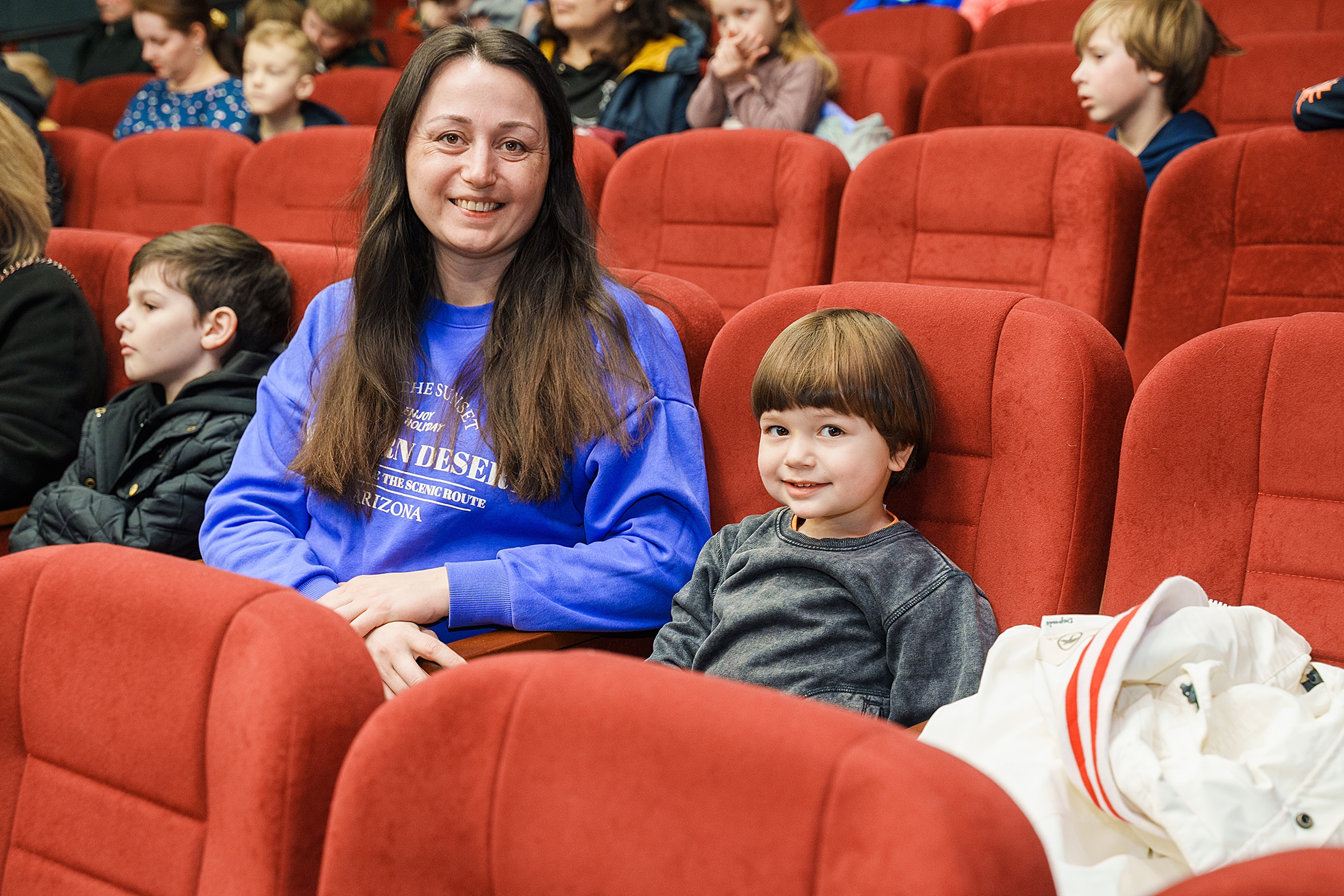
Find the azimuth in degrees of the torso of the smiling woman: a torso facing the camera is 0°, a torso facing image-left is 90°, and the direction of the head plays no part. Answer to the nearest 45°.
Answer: approximately 0°

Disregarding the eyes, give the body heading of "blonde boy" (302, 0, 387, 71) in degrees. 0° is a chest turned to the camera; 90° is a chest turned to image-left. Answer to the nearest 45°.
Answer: approximately 45°

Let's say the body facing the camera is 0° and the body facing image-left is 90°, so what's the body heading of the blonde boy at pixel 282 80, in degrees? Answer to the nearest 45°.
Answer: approximately 45°

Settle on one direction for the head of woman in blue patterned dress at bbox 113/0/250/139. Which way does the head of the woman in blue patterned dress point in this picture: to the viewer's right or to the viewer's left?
to the viewer's left

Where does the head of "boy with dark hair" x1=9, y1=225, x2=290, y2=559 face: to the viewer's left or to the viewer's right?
to the viewer's left

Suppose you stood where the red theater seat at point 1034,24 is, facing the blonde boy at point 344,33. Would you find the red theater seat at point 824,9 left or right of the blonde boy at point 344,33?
right

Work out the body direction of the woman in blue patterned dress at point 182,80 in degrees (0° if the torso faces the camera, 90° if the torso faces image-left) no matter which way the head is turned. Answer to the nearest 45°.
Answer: approximately 45°
